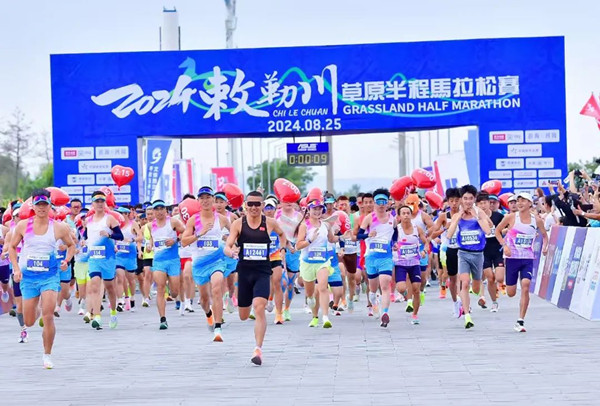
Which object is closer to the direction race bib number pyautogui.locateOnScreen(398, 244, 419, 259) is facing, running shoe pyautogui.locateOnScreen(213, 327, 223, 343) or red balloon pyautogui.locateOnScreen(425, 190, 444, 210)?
the running shoe

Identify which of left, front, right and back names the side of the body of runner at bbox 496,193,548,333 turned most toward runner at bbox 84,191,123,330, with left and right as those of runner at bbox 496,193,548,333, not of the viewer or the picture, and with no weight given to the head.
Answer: right

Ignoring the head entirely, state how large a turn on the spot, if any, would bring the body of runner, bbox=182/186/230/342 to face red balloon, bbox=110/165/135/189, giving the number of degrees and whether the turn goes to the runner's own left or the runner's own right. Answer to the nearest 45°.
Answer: approximately 180°

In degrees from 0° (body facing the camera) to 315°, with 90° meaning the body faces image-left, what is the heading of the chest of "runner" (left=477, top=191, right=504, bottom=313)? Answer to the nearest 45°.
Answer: approximately 0°
